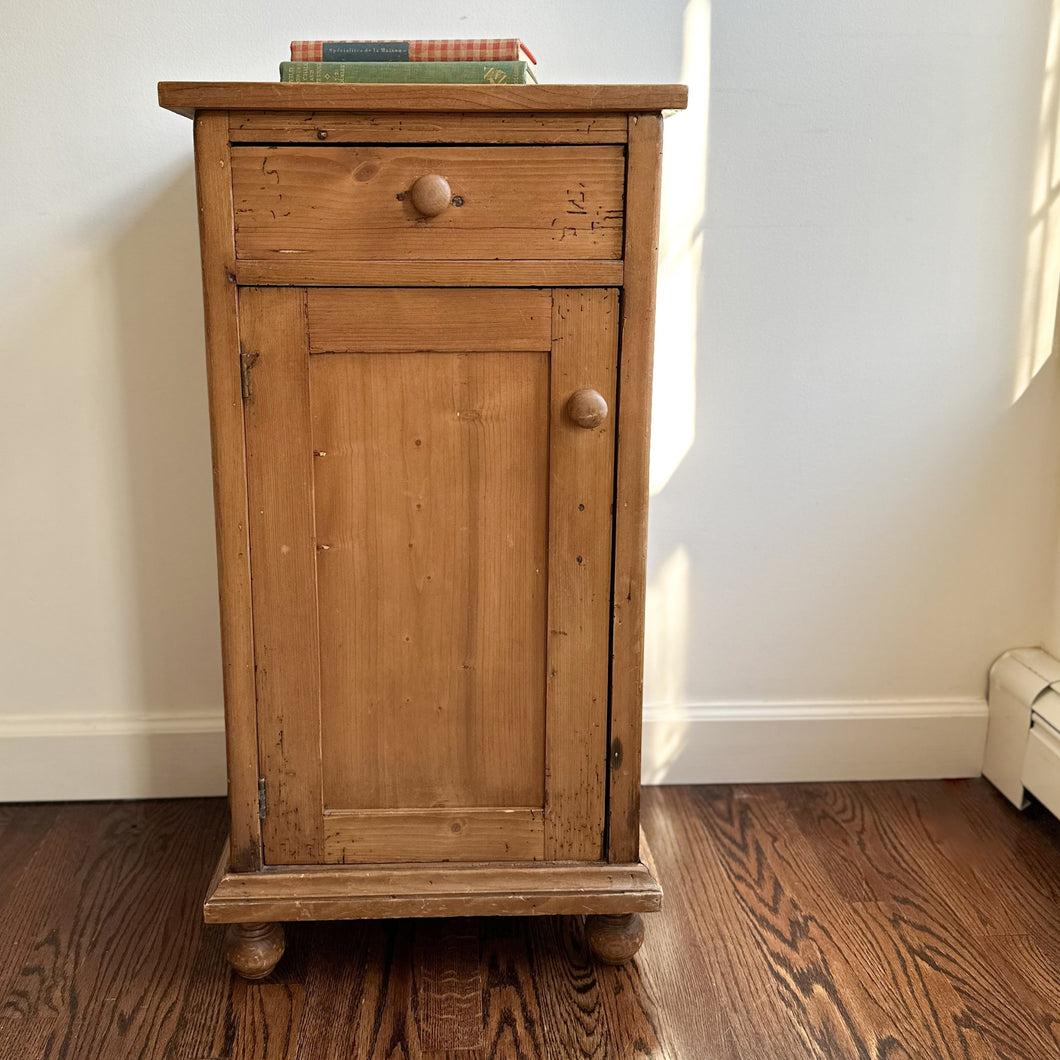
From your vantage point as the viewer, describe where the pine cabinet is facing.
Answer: facing the viewer

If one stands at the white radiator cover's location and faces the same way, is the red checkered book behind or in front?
in front

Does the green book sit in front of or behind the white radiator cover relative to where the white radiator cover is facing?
in front

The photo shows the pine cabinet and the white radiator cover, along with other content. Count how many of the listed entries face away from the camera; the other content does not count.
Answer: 0

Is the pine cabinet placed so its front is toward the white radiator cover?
no

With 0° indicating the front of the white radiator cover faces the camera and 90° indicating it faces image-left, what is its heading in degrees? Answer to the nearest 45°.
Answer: approximately 45°
